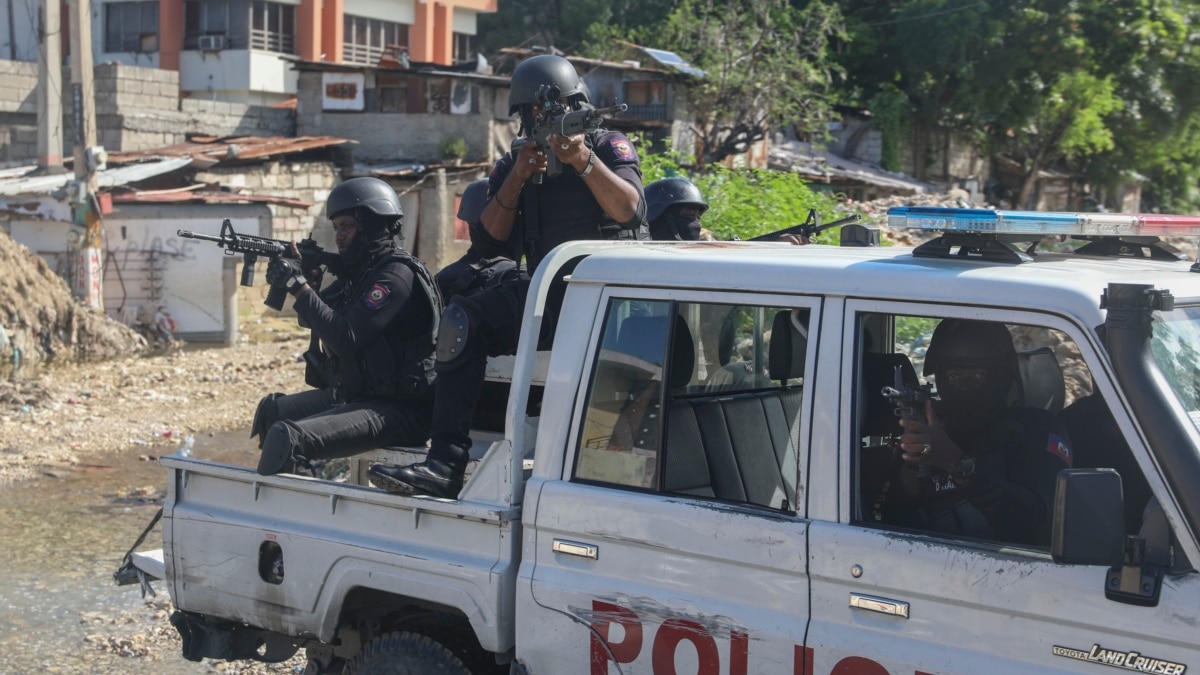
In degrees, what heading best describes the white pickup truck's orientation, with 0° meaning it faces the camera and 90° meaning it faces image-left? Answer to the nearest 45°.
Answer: approximately 315°

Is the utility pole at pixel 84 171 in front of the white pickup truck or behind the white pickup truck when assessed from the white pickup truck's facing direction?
behind

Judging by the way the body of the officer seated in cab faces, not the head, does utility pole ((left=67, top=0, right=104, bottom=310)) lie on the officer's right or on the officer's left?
on the officer's right

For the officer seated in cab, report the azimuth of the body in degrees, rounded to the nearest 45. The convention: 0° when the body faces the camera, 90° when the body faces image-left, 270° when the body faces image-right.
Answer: approximately 45°

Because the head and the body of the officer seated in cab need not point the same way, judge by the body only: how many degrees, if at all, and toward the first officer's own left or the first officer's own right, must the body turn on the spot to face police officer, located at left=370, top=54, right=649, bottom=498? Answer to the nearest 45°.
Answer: approximately 90° to the first officer's own right

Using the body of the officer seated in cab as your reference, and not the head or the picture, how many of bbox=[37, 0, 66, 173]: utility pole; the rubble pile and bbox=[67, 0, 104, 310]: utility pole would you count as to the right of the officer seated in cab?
3
